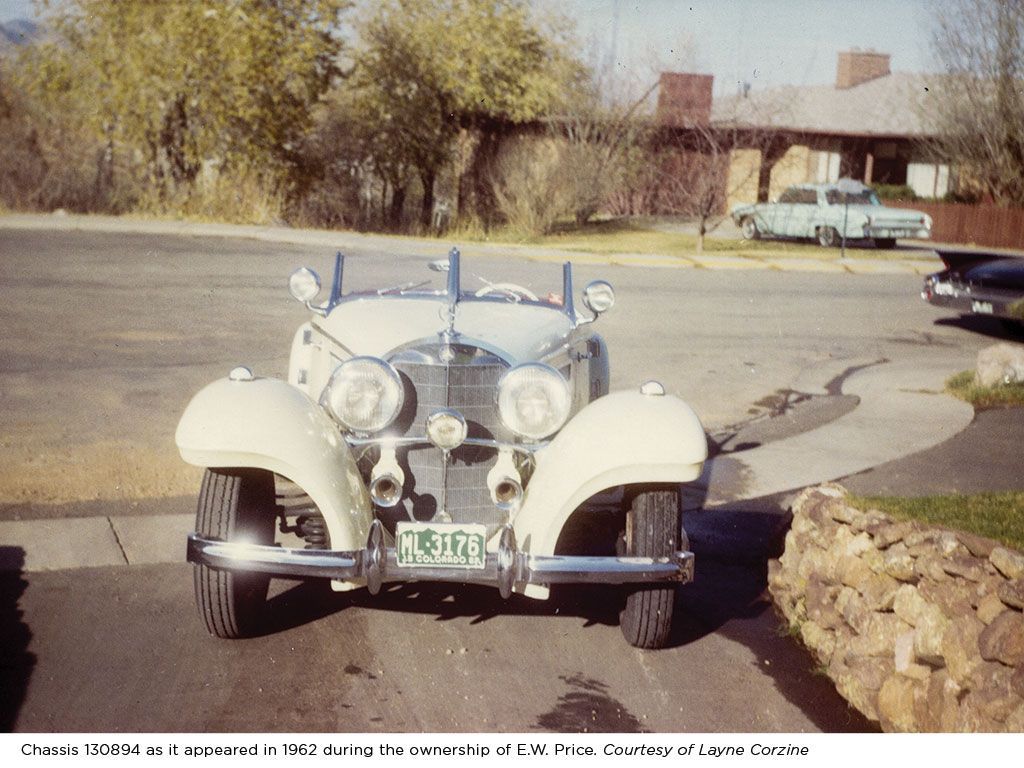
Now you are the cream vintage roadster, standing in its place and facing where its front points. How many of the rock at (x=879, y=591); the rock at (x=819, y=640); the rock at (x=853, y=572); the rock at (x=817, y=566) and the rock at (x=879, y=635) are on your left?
5

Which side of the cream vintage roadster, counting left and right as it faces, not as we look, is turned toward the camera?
front

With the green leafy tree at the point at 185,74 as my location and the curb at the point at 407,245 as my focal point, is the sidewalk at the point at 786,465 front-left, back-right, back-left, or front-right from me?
front-right

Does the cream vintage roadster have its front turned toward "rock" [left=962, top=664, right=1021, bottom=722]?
no

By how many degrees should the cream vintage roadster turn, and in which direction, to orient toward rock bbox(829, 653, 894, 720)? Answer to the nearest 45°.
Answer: approximately 90° to its left

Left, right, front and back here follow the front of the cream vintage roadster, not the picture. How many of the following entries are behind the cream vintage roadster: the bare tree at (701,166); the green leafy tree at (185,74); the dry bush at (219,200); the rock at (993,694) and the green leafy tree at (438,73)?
4

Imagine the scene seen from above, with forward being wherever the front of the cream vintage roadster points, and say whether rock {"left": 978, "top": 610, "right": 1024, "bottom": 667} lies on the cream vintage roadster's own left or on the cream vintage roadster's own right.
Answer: on the cream vintage roadster's own left

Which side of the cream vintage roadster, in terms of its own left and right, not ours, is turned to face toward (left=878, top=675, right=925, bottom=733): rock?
front

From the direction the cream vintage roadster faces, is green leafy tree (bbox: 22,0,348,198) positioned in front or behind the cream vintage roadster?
behind

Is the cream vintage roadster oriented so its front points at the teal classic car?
no

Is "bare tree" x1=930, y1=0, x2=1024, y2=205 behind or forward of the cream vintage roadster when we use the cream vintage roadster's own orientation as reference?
behind

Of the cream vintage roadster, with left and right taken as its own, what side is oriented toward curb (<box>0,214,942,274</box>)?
back

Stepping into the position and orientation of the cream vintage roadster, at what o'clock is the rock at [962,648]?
The rock is roughly at 10 o'clock from the cream vintage roadster.

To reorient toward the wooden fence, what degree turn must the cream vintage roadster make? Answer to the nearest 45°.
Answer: approximately 135° to its left

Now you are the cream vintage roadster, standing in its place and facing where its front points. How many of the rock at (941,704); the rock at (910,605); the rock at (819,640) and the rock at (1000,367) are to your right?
0

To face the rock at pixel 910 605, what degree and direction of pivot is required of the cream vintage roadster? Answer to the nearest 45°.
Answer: approximately 90° to its left

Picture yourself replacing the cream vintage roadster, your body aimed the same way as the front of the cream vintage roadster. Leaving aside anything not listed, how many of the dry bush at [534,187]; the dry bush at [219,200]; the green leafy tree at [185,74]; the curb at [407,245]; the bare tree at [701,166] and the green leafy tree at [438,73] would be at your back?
6

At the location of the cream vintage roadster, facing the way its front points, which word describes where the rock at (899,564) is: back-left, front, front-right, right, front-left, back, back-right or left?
left
